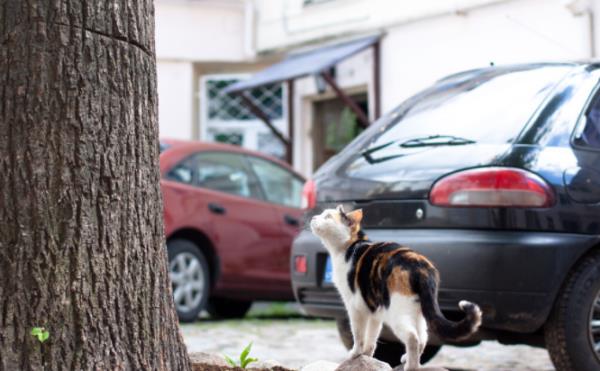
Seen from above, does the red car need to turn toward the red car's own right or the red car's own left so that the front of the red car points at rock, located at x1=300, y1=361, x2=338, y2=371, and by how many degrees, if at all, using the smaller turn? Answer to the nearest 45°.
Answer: approximately 135° to the red car's own right

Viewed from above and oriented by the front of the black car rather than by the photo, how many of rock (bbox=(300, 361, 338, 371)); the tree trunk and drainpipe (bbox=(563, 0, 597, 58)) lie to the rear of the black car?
2

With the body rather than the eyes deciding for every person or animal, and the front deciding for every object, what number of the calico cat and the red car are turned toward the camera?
0

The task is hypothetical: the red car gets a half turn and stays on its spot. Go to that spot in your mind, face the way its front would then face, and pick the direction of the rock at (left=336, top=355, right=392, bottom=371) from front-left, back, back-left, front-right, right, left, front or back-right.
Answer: front-left

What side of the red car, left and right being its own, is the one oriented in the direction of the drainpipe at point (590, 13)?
front

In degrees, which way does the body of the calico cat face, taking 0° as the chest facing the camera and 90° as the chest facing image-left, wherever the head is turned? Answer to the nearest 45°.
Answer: approximately 135°

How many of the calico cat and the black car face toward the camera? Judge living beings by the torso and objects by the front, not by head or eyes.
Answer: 0

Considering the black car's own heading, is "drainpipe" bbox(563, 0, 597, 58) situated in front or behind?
in front

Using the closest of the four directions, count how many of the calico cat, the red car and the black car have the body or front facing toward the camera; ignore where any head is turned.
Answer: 0

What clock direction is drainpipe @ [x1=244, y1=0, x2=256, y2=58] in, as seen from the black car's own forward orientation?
The drainpipe is roughly at 10 o'clock from the black car.

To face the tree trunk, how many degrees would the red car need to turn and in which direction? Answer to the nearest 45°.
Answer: approximately 135° to its right

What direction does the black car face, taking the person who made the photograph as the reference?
facing away from the viewer and to the right of the viewer

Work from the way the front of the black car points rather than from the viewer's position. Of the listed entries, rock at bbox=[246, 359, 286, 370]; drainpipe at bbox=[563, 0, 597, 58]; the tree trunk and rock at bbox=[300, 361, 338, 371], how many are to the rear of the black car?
3

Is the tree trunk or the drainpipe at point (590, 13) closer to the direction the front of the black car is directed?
the drainpipe
